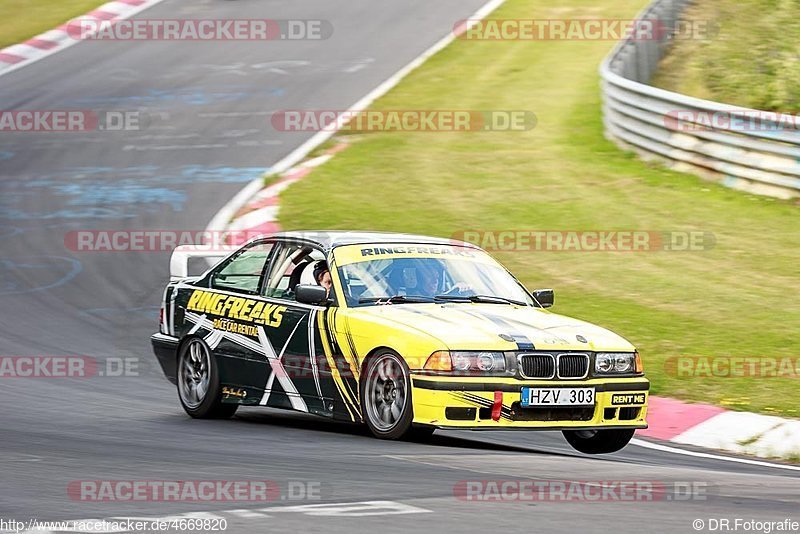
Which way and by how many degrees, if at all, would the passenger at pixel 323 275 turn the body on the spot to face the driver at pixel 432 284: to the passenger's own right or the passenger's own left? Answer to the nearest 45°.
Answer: approximately 45° to the passenger's own left

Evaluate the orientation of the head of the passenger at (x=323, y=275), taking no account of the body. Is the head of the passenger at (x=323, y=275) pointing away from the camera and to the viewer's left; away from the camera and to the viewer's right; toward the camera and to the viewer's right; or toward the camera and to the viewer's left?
toward the camera and to the viewer's right

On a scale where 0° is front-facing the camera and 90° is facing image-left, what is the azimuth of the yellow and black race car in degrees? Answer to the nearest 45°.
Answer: approximately 315°

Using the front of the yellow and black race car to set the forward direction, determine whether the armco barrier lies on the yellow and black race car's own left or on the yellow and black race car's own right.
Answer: on the yellow and black race car's own left

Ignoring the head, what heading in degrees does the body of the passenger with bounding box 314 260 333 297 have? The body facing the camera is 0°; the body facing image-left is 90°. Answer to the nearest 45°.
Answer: approximately 315°

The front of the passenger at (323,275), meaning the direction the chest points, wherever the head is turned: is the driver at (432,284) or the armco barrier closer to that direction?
the driver

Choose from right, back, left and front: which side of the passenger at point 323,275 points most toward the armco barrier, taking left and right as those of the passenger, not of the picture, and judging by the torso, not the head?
left
